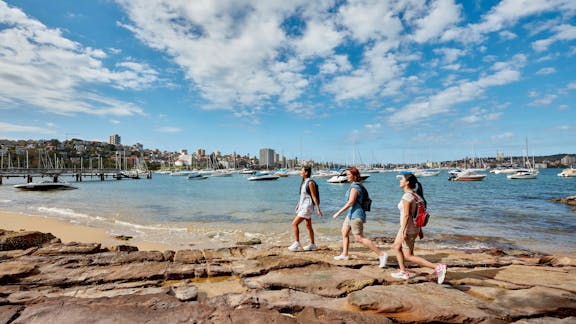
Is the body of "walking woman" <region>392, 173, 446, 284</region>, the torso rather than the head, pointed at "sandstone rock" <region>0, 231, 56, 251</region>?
yes

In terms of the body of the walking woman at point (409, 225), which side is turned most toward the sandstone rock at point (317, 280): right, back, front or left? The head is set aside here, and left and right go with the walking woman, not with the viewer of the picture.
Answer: front

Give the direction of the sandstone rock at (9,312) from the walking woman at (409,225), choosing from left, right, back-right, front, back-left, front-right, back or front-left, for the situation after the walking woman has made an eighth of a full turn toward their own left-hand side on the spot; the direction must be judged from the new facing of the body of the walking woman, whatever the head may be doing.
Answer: front

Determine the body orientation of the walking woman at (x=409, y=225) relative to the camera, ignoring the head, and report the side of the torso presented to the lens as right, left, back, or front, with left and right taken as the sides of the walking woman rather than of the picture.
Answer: left

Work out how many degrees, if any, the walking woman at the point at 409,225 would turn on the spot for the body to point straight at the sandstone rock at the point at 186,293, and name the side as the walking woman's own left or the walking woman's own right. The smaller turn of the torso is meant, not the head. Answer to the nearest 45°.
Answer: approximately 45° to the walking woman's own left

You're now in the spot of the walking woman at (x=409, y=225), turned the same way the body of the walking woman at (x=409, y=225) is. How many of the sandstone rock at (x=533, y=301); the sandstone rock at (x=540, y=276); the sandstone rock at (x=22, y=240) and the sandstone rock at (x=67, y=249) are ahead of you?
2

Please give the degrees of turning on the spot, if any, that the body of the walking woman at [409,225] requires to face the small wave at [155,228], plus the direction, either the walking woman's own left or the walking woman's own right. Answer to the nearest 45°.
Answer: approximately 45° to the walking woman's own right

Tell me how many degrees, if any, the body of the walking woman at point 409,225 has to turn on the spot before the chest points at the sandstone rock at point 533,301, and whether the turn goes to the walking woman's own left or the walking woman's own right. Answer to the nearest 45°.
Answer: approximately 180°

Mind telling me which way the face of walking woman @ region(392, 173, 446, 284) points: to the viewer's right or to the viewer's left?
to the viewer's left

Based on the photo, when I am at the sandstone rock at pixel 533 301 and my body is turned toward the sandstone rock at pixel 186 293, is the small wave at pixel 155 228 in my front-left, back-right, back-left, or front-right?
front-right

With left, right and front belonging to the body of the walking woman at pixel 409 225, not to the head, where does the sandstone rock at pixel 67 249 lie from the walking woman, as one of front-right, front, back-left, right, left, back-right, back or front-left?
front

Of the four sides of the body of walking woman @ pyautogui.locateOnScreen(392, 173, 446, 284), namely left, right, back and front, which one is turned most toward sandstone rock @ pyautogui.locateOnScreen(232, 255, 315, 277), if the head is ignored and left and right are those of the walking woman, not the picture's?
front

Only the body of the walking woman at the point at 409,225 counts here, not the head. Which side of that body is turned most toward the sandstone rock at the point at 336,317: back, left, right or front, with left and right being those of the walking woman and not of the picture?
left

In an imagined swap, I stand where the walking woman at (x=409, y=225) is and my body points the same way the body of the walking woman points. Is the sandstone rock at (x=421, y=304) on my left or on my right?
on my left
